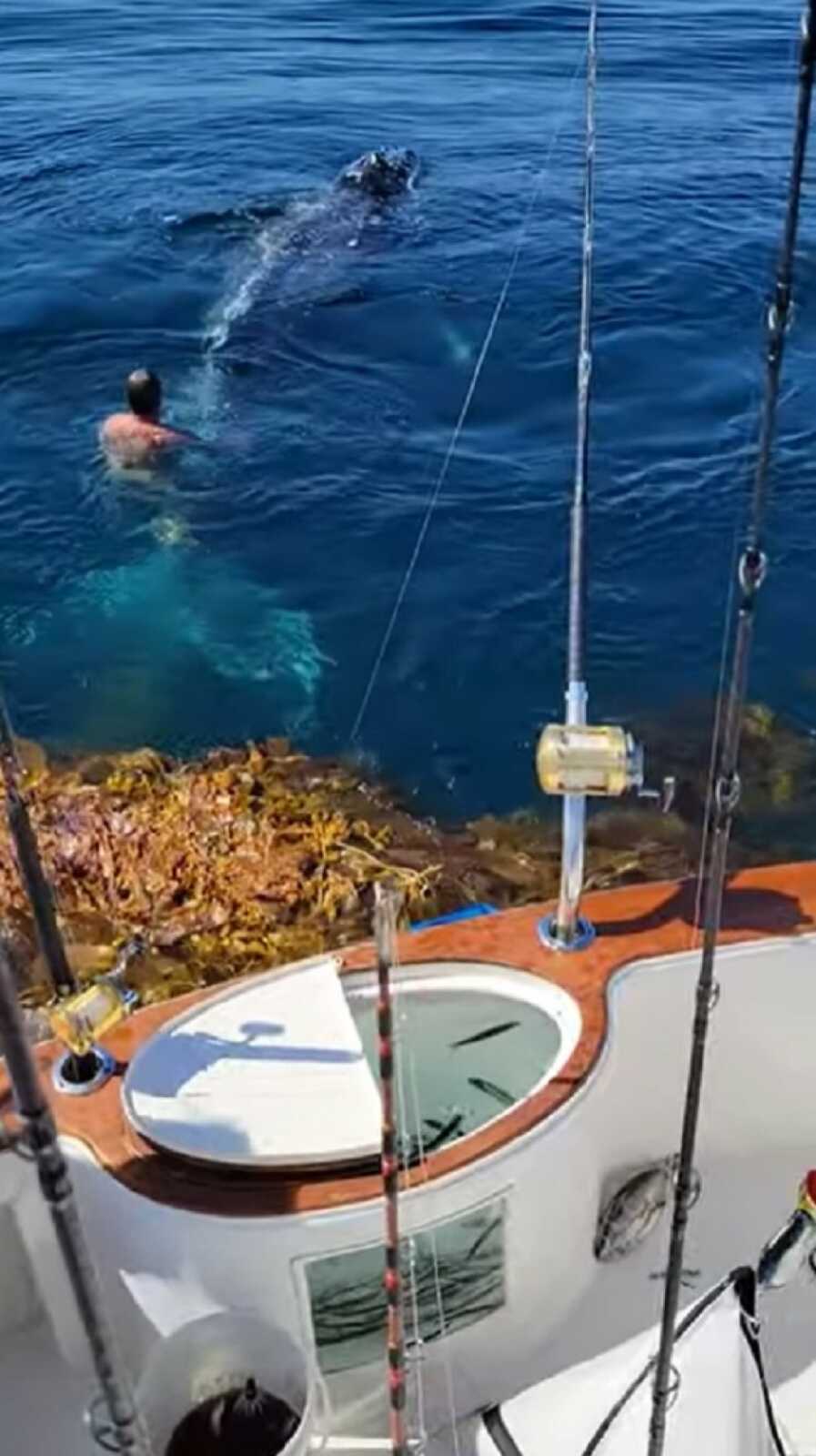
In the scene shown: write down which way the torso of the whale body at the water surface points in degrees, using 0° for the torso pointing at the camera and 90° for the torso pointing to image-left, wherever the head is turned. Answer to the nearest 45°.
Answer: approximately 225°

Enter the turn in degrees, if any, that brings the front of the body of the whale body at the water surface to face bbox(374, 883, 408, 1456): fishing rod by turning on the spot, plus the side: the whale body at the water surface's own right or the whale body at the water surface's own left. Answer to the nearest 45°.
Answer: approximately 135° to the whale body at the water surface's own right

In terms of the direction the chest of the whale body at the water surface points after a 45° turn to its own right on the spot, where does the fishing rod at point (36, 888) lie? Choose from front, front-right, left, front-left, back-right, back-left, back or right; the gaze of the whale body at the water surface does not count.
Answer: right

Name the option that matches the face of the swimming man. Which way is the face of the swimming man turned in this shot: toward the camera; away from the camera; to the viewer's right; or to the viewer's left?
away from the camera

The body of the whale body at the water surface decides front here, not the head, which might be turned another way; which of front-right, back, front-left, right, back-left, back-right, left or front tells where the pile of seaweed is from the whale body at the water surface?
back-right

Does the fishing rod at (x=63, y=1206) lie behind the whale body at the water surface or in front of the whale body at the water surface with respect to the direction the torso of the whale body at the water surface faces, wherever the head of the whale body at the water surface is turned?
behind

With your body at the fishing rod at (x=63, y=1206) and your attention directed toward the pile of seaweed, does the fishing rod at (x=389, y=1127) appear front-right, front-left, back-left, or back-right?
front-right

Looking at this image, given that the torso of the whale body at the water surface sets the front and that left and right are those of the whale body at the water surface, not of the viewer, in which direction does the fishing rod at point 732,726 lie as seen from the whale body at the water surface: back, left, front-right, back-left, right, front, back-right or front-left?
back-right

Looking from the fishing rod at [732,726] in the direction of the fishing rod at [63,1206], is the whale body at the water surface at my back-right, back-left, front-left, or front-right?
back-right
